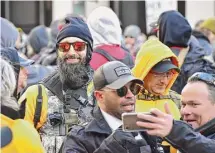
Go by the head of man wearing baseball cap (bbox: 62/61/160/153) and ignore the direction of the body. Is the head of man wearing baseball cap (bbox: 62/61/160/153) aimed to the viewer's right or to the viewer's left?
to the viewer's right

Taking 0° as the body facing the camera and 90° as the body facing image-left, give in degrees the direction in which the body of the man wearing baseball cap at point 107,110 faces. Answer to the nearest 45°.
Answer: approximately 315°

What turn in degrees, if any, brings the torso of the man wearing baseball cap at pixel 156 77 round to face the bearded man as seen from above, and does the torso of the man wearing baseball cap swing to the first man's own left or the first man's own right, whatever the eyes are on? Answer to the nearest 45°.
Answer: approximately 90° to the first man's own right

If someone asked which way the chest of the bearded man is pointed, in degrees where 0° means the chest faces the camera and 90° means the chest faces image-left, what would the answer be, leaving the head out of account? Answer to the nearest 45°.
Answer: approximately 0°

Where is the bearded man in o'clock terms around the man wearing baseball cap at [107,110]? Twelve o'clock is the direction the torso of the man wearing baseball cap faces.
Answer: The bearded man is roughly at 7 o'clock from the man wearing baseball cap.

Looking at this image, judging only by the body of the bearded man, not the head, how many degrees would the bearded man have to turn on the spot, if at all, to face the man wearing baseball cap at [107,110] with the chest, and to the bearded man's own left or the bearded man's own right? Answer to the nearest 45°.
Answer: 0° — they already face them
